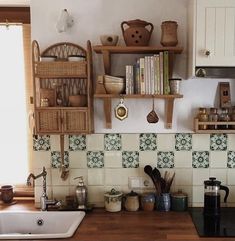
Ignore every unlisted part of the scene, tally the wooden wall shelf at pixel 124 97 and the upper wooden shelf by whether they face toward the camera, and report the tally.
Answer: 2

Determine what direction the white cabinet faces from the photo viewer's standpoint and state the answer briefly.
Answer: facing the viewer

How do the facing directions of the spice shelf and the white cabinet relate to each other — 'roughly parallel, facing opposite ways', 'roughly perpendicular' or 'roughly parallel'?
roughly parallel

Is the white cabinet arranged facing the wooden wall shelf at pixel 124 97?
no

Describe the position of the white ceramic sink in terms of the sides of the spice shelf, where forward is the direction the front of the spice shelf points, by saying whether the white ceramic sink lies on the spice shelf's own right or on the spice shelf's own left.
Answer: on the spice shelf's own right

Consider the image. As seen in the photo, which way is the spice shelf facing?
toward the camera
